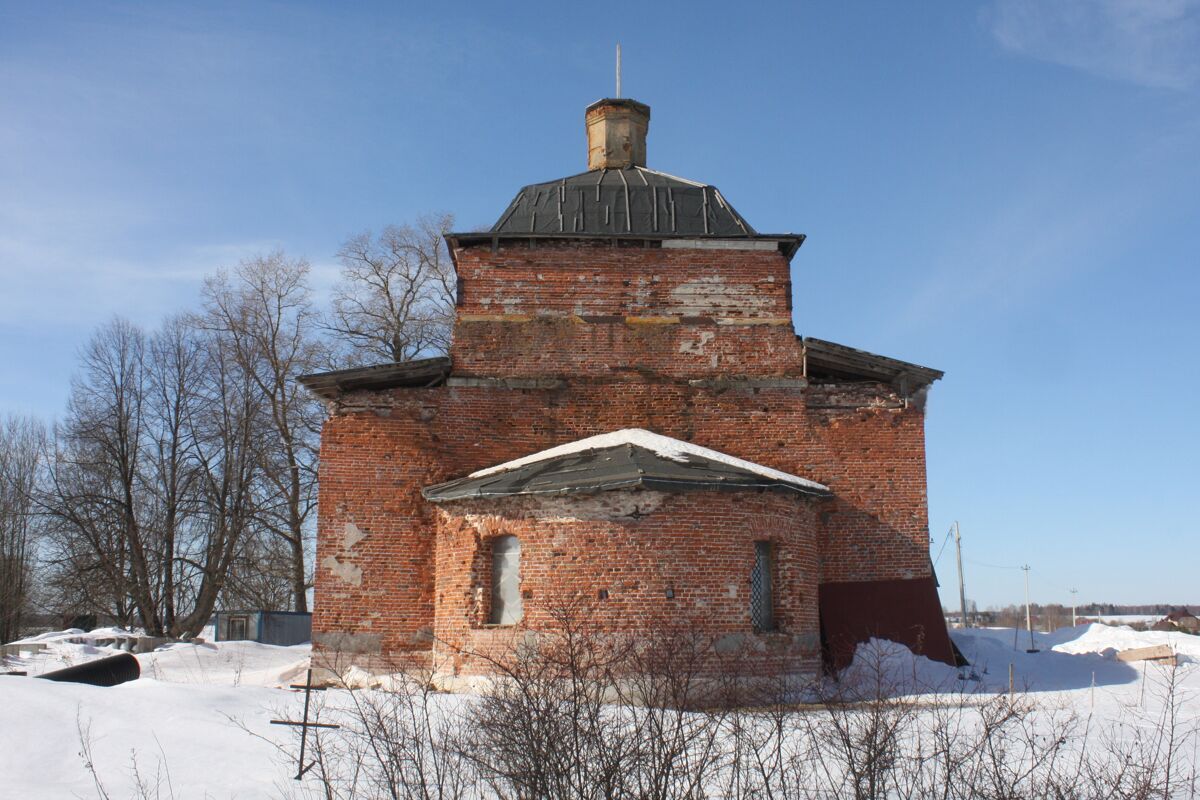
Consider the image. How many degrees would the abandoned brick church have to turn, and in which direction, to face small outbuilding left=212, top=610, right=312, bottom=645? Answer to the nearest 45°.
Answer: approximately 45° to its left

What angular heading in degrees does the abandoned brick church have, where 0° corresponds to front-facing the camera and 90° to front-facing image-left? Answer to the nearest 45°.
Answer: approximately 180°
